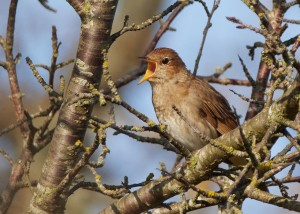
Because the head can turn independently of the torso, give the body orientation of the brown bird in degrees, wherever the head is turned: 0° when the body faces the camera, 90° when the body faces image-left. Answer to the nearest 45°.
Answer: approximately 45°
